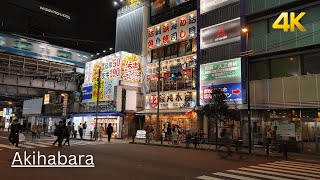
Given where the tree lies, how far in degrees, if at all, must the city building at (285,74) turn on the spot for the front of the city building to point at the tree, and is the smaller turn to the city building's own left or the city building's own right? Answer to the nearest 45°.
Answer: approximately 45° to the city building's own right

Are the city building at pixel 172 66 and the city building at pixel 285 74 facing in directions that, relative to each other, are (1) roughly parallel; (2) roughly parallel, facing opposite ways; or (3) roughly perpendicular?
roughly parallel

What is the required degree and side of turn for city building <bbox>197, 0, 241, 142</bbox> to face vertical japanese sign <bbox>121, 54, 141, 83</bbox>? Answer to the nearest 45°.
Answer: approximately 90° to its right

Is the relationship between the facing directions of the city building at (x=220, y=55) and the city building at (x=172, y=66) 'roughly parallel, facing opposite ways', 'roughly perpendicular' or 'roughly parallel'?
roughly parallel

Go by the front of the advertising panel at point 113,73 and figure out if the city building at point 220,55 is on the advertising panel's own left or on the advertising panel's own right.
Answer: on the advertising panel's own left

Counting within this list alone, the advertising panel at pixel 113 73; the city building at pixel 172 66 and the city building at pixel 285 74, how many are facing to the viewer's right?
0

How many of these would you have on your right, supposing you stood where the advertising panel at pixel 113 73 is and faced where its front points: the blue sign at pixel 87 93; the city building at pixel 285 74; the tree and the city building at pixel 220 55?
1

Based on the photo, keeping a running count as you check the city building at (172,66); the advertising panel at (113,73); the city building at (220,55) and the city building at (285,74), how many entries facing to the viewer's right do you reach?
0

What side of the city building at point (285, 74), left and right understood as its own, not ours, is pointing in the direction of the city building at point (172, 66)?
right

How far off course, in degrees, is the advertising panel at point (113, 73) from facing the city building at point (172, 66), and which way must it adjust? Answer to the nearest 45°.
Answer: approximately 90° to its left

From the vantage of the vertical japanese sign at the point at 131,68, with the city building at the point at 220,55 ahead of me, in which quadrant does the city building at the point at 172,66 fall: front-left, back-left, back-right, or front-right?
front-left

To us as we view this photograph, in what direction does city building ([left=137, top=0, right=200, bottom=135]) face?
facing the viewer and to the left of the viewer

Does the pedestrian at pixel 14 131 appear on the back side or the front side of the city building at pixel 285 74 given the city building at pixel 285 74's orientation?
on the front side

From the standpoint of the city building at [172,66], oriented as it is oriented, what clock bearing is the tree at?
The tree is roughly at 10 o'clock from the city building.
